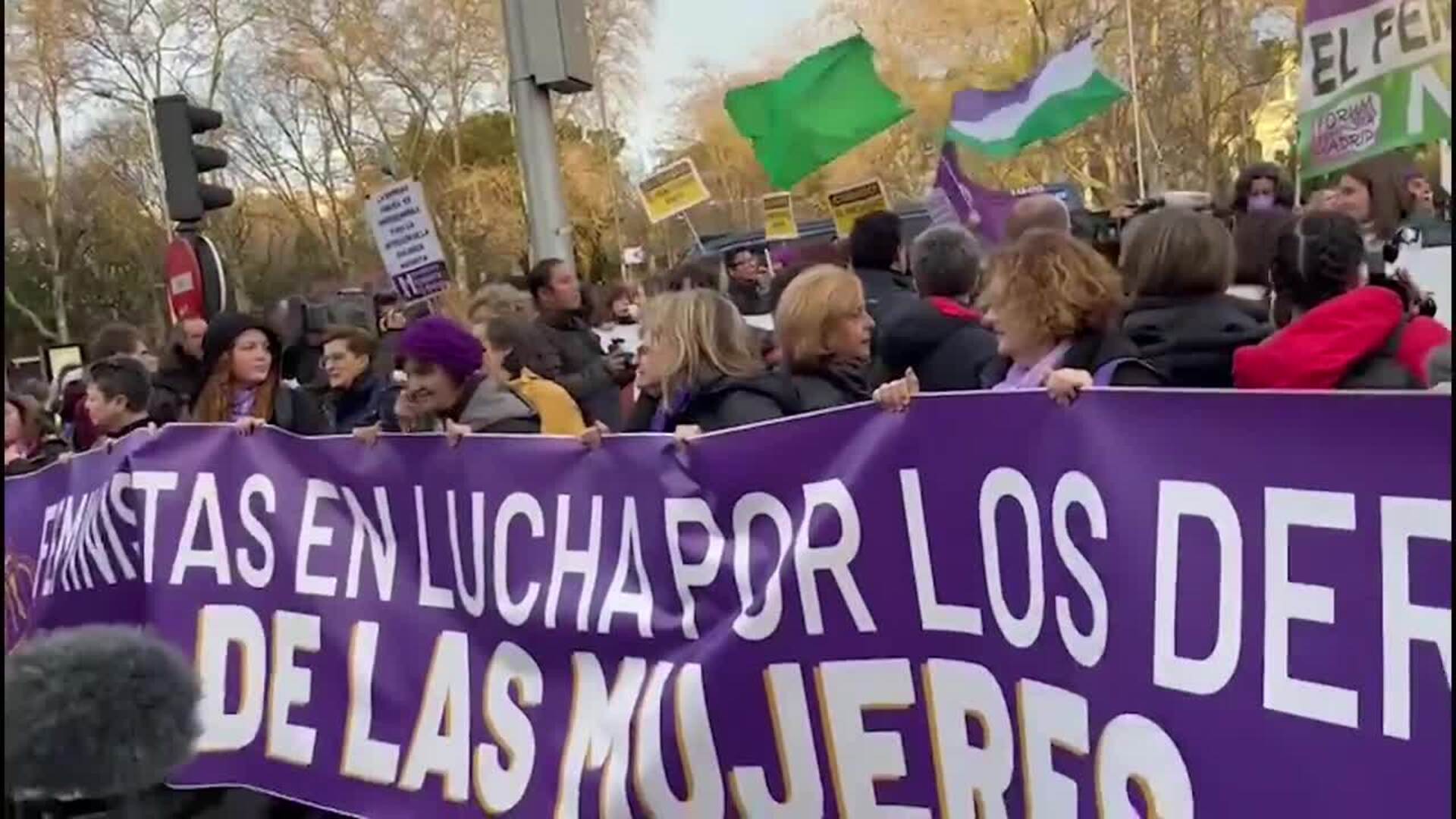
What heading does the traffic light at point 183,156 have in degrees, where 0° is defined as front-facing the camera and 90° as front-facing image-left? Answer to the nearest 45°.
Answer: approximately 270°

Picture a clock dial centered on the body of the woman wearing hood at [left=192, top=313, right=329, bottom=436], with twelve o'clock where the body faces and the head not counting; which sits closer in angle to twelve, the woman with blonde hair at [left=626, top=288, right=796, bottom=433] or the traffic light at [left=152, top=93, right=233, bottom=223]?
the woman with blonde hair

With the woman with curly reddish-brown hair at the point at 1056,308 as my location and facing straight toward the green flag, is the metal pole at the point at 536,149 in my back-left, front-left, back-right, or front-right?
front-left

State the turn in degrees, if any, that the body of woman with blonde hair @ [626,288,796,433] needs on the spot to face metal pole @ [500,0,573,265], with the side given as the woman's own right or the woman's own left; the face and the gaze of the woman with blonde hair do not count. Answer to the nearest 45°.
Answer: approximately 90° to the woman's own right

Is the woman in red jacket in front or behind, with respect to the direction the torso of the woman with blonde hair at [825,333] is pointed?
in front

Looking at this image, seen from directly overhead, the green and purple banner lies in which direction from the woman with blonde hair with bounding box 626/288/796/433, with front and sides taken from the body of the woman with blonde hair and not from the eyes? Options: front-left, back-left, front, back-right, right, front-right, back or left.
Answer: back

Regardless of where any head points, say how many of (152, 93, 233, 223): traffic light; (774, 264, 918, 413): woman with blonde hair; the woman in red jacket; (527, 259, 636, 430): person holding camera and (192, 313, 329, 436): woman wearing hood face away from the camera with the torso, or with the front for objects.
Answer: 1

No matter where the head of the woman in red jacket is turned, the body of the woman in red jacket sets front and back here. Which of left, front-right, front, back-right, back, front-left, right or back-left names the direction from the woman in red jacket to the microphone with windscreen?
back-left

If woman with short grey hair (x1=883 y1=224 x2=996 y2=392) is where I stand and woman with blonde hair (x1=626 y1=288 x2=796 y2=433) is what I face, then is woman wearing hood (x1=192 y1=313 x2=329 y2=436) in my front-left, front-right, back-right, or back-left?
front-right
